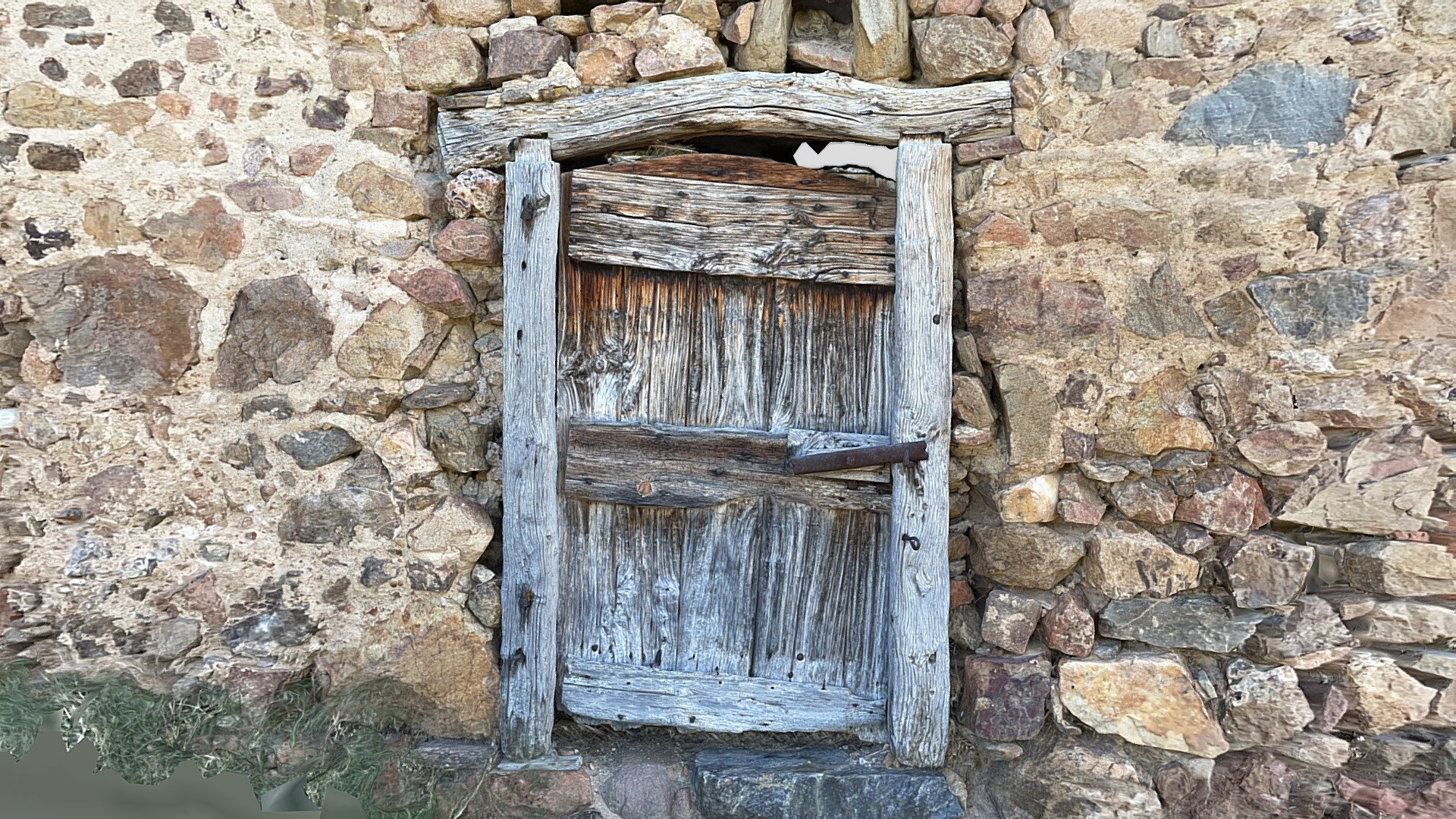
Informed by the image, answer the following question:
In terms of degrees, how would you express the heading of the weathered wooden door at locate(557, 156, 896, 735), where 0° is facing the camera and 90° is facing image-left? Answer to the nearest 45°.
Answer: approximately 0°
